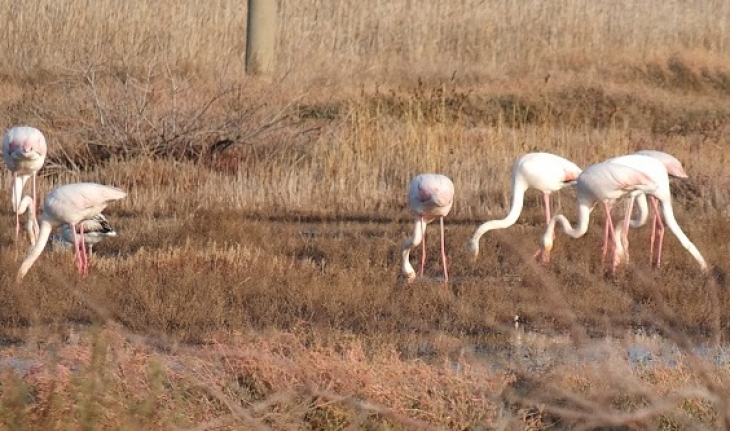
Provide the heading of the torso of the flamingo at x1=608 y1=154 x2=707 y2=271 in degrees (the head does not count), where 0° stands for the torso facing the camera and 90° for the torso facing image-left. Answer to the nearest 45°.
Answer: approximately 270°

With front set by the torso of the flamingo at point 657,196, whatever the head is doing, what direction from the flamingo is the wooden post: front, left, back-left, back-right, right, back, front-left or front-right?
back-left
